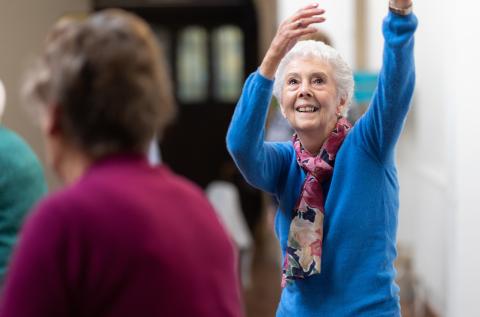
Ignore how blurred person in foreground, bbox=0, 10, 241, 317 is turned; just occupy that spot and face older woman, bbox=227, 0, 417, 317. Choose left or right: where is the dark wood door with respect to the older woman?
left

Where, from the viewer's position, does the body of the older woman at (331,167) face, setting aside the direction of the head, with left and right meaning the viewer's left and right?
facing the viewer and to the left of the viewer

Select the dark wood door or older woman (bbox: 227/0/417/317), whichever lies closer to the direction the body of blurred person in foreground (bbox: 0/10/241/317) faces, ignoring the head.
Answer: the dark wood door

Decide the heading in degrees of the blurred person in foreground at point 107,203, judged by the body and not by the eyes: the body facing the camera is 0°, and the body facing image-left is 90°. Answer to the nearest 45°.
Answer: approximately 135°

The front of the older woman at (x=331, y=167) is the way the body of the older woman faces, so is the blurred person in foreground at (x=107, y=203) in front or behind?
in front

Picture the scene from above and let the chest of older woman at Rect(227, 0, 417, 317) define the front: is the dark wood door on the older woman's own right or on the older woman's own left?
on the older woman's own right

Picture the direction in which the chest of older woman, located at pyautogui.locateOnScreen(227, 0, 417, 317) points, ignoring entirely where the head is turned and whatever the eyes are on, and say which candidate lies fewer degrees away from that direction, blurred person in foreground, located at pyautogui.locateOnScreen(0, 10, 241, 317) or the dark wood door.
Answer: the blurred person in foreground

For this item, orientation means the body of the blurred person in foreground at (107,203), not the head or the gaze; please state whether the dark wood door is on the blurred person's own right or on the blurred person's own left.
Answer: on the blurred person's own right

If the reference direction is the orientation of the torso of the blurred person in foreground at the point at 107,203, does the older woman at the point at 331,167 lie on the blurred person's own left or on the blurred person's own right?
on the blurred person's own right

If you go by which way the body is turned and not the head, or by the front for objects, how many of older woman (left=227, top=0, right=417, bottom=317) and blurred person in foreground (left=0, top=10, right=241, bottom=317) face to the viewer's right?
0
